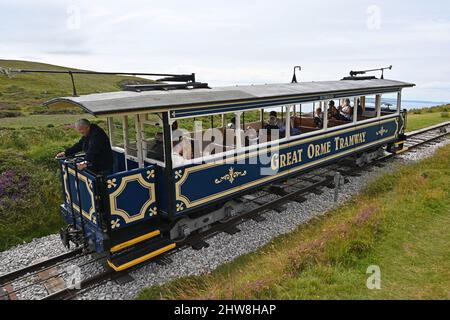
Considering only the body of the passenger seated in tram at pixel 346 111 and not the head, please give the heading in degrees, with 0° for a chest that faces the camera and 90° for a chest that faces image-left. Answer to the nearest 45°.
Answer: approximately 45°

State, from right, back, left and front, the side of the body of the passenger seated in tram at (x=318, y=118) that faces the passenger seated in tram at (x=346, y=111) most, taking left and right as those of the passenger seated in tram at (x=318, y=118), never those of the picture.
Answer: back

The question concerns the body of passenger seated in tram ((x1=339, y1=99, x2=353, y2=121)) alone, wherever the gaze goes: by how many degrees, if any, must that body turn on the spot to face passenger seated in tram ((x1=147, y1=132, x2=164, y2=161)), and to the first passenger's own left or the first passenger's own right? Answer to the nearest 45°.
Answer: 0° — they already face them

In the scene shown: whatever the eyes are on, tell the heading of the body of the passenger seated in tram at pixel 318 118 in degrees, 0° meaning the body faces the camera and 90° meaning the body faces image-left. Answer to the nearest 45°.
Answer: approximately 45°

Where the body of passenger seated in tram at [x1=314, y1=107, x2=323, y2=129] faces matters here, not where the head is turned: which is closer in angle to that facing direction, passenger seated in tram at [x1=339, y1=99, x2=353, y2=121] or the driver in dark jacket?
the driver in dark jacket

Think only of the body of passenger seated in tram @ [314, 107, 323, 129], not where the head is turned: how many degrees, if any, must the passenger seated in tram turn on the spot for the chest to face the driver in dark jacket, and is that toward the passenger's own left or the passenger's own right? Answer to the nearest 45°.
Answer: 0° — they already face them
